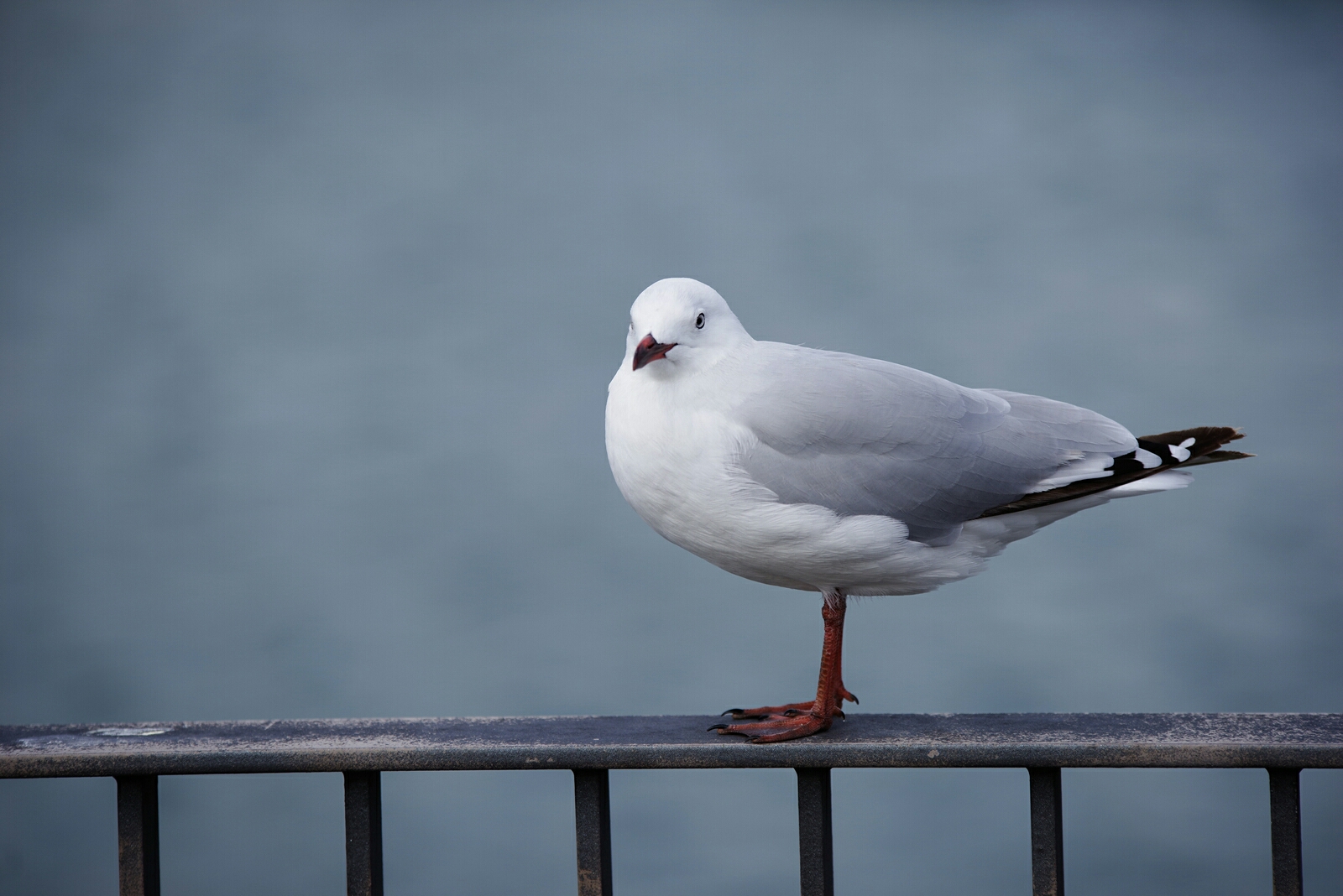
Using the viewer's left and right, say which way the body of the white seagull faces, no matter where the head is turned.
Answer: facing to the left of the viewer
